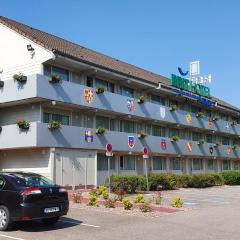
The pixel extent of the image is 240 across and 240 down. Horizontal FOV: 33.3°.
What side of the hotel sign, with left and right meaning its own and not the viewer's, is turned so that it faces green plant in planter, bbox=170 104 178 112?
right

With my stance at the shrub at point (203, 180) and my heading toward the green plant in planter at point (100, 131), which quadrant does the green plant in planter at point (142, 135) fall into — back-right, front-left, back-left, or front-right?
front-right

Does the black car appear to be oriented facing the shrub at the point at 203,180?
no

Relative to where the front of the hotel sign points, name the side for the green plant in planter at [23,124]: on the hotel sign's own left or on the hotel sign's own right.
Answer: on the hotel sign's own right

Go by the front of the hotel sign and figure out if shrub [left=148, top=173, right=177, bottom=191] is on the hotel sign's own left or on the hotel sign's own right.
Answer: on the hotel sign's own right

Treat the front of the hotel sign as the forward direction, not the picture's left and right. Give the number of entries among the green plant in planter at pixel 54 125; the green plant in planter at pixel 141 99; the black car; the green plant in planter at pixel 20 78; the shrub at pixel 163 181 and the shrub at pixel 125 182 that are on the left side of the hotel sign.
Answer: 0

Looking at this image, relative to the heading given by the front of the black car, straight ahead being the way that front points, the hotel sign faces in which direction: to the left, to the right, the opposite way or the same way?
the opposite way

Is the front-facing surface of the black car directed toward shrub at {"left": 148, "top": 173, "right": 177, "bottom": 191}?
no

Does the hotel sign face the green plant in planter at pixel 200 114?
no

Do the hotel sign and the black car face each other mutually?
no

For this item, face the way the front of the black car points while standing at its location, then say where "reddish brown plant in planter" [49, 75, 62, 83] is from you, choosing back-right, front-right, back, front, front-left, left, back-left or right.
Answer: front-right

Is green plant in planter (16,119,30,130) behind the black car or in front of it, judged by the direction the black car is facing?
in front

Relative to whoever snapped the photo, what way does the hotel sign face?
facing the viewer and to the right of the viewer

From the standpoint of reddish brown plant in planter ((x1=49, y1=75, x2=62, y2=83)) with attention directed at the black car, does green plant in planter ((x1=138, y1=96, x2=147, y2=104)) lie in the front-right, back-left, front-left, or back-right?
back-left
